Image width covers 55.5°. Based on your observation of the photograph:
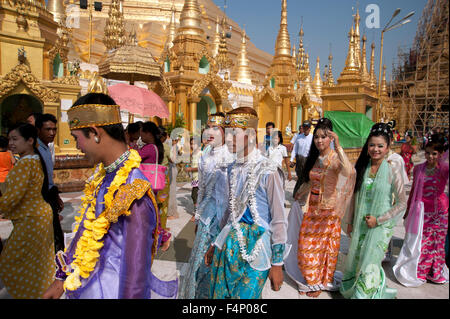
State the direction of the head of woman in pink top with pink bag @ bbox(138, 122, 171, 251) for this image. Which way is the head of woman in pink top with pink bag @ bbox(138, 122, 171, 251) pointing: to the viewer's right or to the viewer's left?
to the viewer's left

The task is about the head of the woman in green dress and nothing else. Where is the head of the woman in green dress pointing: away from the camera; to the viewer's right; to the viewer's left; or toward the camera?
toward the camera

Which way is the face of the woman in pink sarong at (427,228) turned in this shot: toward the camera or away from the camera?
toward the camera

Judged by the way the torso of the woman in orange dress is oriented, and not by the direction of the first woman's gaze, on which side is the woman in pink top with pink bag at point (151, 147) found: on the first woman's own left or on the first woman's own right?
on the first woman's own right

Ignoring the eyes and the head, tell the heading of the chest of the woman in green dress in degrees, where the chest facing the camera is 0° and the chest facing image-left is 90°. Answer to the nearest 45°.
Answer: approximately 45°

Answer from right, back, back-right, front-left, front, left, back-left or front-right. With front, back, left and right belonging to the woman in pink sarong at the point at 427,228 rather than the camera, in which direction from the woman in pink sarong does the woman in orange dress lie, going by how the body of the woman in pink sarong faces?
front-right

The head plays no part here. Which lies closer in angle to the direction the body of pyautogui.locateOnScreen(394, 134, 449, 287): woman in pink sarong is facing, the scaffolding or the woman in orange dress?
the woman in orange dress

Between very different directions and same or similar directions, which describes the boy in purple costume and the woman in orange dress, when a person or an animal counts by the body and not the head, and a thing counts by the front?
same or similar directions

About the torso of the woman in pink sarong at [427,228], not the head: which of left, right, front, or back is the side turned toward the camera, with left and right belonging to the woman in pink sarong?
front

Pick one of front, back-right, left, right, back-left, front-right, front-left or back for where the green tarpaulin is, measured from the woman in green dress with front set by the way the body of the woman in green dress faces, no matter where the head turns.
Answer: back-right

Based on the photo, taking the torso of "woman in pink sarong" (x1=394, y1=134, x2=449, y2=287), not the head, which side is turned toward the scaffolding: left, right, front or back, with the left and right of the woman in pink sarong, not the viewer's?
back
